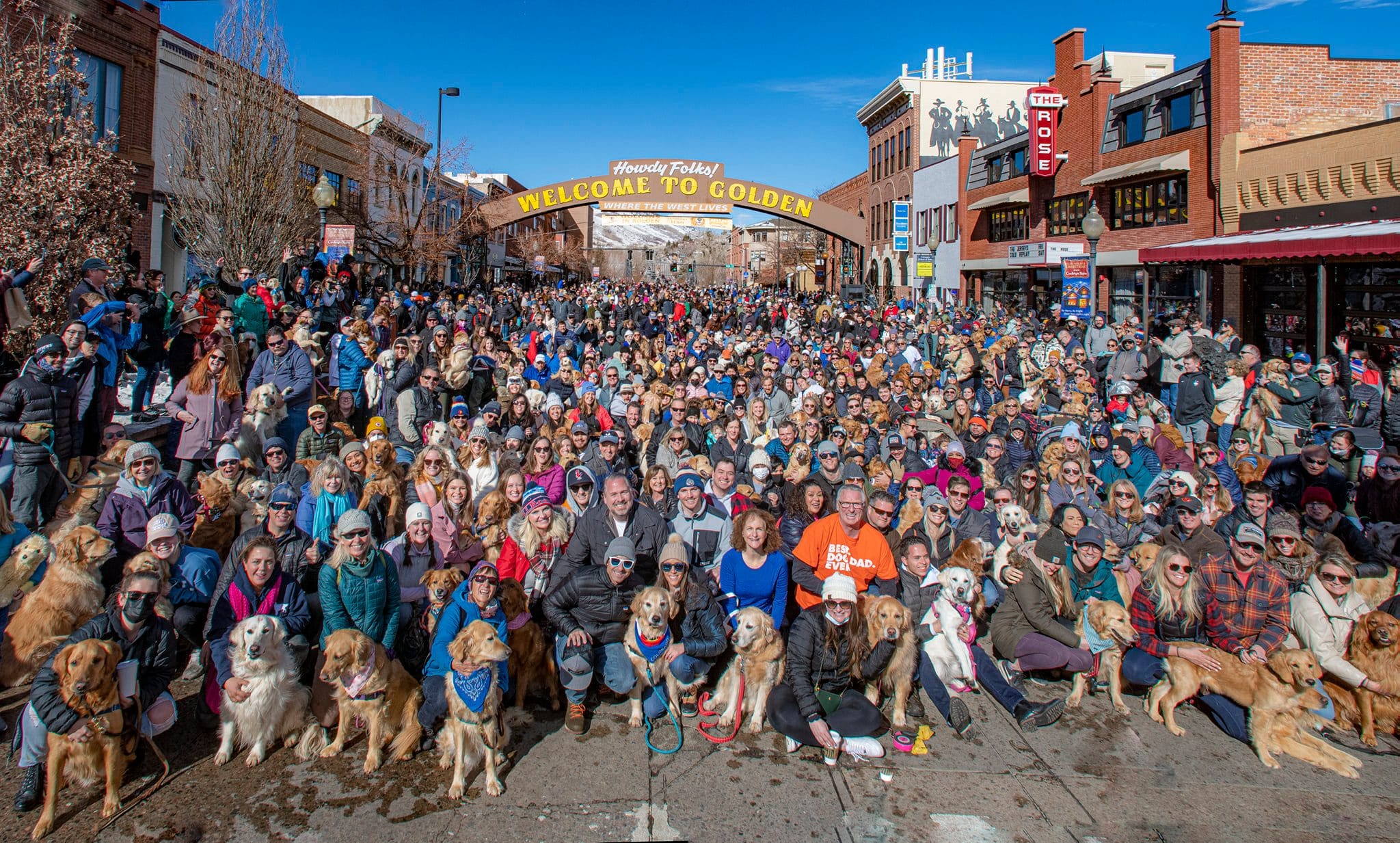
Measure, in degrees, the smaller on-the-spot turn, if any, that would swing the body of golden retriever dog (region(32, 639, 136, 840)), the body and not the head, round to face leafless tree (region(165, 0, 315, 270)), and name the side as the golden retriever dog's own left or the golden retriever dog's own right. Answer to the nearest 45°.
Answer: approximately 180°

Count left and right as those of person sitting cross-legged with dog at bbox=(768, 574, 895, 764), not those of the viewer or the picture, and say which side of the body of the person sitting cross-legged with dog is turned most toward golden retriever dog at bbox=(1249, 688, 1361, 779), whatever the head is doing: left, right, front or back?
left

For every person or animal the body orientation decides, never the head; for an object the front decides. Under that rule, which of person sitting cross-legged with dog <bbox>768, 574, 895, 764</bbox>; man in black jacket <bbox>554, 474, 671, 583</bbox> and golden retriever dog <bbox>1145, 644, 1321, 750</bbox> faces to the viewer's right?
the golden retriever dog

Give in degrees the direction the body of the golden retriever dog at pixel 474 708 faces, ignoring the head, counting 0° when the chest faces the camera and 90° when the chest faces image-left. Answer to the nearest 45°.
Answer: approximately 0°

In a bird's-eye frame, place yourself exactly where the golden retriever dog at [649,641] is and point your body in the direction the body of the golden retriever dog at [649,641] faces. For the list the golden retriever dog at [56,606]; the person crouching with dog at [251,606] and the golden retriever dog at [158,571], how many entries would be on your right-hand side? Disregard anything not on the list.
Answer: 3

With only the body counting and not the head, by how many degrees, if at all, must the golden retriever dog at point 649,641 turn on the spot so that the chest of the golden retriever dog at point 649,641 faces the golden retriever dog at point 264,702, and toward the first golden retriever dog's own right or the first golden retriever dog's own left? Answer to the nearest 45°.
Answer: approximately 90° to the first golden retriever dog's own right

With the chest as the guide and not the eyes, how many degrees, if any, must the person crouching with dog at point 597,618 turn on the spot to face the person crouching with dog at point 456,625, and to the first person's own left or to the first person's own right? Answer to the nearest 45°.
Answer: approximately 45° to the first person's own right

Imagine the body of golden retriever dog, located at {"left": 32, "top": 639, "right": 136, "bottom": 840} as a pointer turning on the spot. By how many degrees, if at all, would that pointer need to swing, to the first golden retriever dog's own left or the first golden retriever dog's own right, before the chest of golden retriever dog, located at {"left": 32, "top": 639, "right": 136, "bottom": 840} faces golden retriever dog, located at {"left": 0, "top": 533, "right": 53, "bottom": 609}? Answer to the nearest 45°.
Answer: approximately 180°

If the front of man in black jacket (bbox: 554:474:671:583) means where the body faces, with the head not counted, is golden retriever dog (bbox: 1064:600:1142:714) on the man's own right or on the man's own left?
on the man's own left

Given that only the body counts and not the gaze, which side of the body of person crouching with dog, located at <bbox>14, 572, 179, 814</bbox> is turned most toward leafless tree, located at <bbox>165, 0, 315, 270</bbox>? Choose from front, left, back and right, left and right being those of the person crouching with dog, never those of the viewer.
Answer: back

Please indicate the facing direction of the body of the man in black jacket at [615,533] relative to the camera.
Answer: toward the camera

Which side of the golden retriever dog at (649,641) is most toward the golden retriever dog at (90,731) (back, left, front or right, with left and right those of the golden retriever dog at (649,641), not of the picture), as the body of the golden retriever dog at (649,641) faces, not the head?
right

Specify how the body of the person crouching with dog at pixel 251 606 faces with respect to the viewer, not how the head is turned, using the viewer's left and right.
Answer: facing the viewer

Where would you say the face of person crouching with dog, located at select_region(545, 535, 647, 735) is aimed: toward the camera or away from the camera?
toward the camera

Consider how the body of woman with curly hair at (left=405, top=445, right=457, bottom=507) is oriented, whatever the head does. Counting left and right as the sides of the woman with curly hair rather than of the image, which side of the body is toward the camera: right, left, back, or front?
front

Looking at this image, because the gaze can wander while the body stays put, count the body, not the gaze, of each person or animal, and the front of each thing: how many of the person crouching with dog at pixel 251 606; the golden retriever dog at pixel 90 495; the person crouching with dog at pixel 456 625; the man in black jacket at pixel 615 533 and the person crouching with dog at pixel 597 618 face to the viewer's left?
0

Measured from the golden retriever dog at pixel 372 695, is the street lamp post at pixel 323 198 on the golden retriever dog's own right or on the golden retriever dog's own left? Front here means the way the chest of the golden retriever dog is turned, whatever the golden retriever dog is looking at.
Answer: on the golden retriever dog's own right
